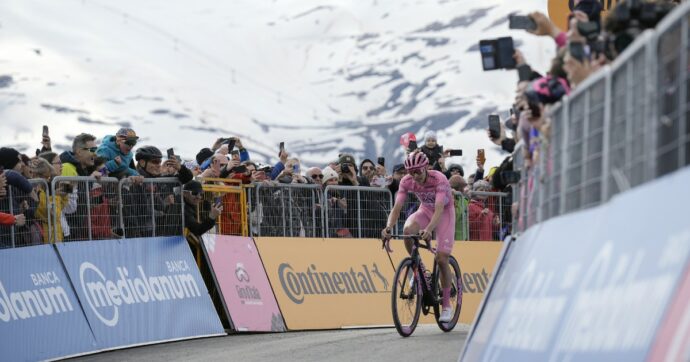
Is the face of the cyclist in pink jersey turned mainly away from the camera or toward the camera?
toward the camera

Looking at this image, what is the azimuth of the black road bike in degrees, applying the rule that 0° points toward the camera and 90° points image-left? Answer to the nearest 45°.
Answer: approximately 45°

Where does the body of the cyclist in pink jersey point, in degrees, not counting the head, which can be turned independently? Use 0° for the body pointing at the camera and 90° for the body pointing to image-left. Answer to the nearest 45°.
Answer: approximately 45°

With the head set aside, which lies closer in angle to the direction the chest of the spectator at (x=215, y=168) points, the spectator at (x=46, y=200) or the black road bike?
the black road bike

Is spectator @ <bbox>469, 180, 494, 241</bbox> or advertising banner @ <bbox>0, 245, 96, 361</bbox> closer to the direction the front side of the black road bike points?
the advertising banner

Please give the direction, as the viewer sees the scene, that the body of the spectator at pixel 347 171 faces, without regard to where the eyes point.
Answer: toward the camera

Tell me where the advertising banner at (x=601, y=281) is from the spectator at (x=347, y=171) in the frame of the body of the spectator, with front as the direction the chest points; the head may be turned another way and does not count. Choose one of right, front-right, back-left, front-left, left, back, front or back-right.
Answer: front

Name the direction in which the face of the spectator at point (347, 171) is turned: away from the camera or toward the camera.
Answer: toward the camera

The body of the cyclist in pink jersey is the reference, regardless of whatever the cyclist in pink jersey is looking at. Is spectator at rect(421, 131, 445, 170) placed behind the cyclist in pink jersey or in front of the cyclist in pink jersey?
behind

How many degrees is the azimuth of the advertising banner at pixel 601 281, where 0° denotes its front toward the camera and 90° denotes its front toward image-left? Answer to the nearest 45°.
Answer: approximately 45°
